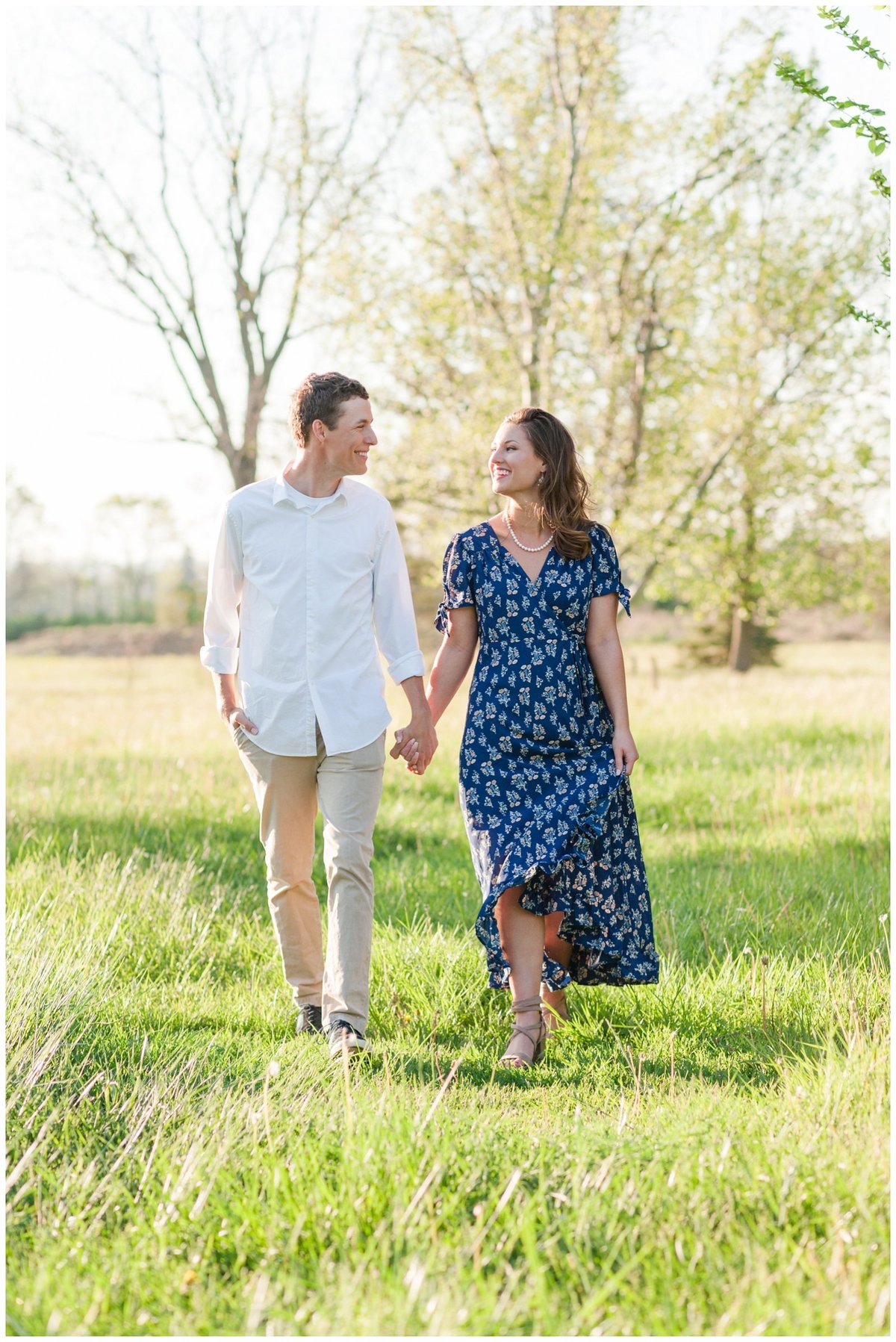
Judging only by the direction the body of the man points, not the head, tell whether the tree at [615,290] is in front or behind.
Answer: behind

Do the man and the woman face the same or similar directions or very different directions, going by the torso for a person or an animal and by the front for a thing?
same or similar directions

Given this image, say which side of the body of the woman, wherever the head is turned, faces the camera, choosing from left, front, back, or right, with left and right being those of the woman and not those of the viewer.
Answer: front

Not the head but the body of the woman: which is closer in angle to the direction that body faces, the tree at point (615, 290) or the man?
the man

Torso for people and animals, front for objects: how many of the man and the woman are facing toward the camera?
2

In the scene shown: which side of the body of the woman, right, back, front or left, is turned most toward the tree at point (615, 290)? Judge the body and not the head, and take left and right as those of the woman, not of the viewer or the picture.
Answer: back

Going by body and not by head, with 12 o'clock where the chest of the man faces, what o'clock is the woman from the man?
The woman is roughly at 9 o'clock from the man.

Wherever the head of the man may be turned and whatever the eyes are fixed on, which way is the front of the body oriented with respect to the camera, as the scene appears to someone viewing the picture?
toward the camera

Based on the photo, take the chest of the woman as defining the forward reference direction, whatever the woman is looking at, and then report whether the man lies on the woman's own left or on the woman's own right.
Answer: on the woman's own right

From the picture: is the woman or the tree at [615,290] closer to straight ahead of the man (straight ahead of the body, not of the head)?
the woman
